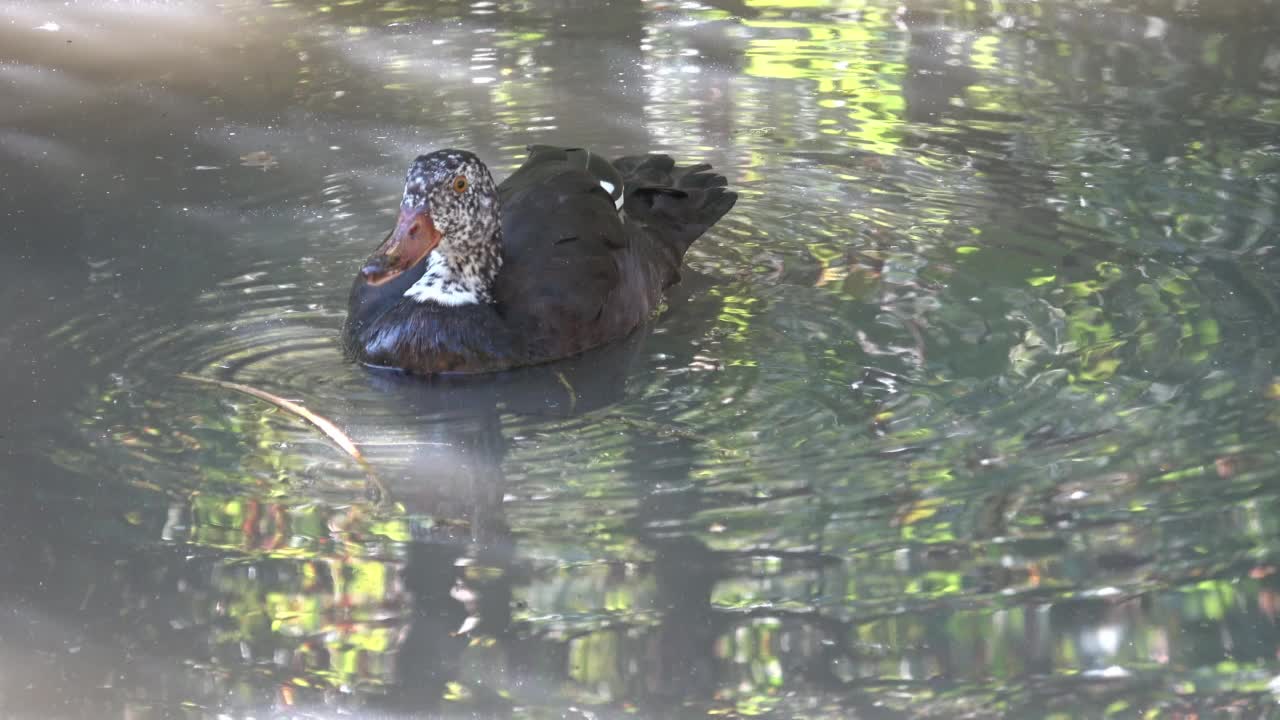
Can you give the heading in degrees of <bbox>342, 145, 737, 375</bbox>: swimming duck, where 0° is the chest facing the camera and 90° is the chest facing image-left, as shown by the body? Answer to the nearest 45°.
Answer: approximately 45°

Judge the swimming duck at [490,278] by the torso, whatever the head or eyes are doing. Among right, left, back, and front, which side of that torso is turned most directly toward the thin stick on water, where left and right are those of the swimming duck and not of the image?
front
